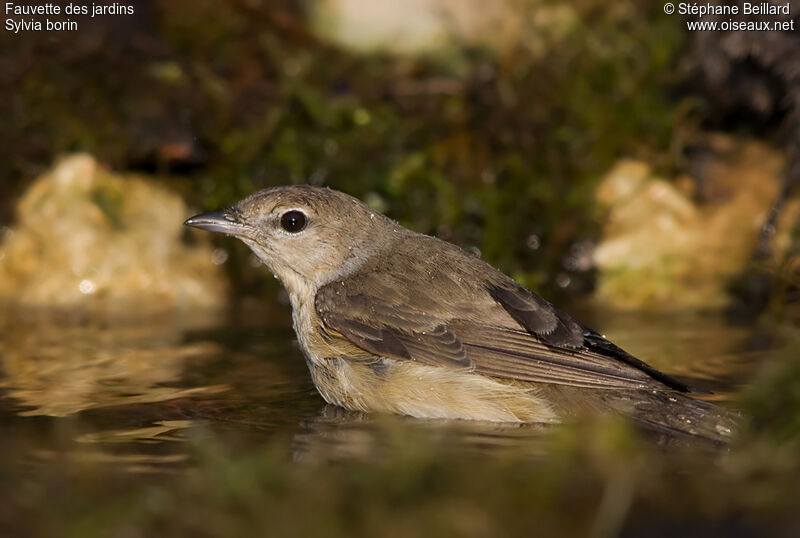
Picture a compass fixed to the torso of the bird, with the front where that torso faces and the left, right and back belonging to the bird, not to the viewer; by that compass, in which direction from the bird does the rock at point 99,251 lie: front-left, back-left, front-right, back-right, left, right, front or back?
front-right

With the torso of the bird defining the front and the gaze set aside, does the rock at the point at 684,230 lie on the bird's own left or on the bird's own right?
on the bird's own right

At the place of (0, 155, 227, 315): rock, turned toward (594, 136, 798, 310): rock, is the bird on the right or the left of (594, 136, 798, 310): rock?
right

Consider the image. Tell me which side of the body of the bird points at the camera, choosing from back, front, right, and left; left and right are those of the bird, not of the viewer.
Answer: left
